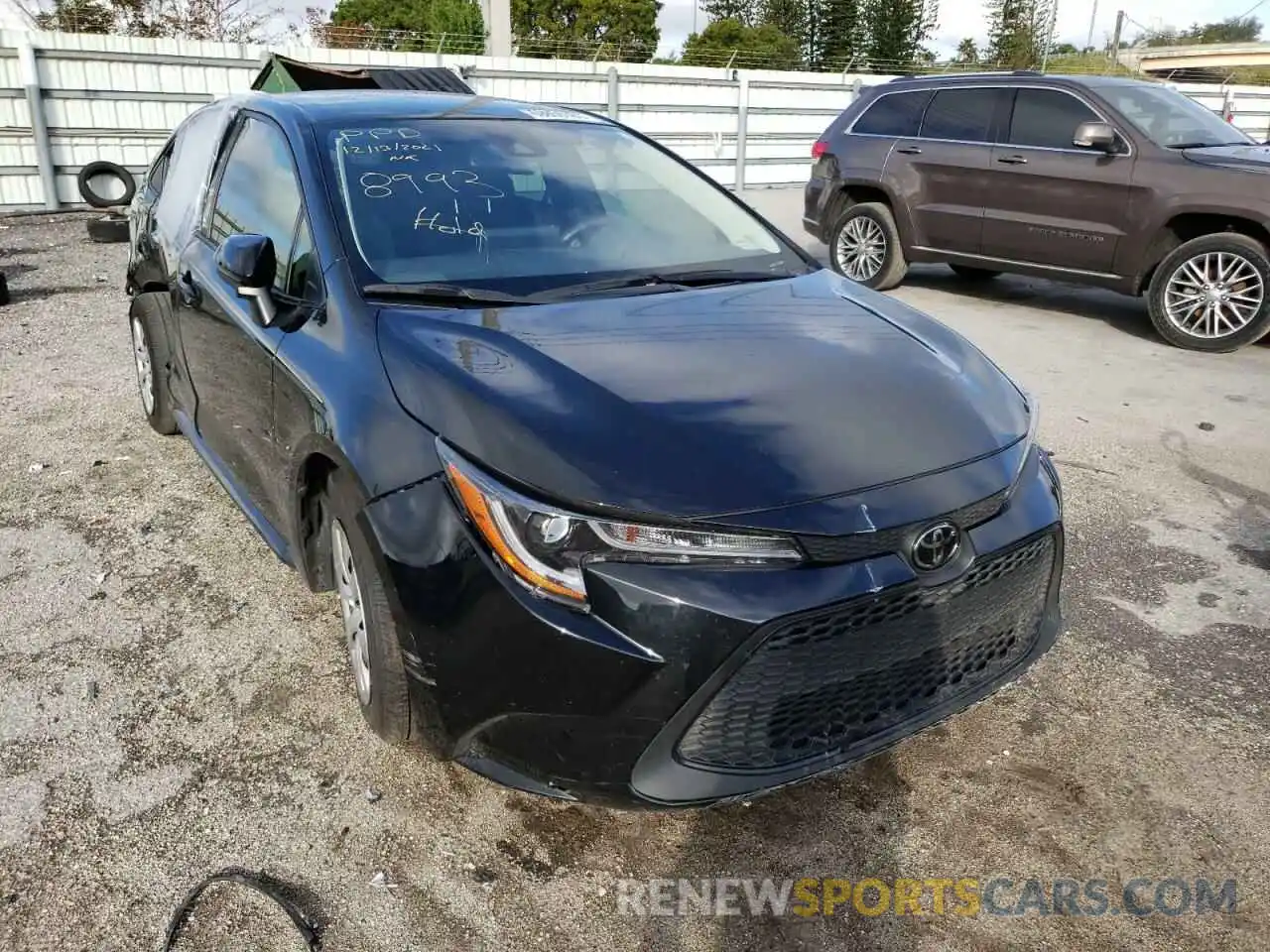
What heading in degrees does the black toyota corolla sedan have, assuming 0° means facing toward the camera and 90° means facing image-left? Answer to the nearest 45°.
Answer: approximately 315°

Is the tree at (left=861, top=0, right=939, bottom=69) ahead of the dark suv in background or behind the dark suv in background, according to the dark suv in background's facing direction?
behind

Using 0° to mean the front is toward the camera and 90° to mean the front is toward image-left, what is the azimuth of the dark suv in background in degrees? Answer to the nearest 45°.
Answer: approximately 315°

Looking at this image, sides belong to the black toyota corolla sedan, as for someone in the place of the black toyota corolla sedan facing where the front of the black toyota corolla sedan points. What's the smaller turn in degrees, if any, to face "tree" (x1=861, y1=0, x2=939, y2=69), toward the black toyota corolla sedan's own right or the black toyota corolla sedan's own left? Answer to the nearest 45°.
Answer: approximately 135° to the black toyota corolla sedan's own left

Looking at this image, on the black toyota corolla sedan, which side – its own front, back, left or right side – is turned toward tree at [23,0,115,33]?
back

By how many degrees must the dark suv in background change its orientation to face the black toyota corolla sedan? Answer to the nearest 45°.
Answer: approximately 45° to its right

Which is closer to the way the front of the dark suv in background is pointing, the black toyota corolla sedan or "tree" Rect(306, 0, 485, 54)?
the black toyota corolla sedan
